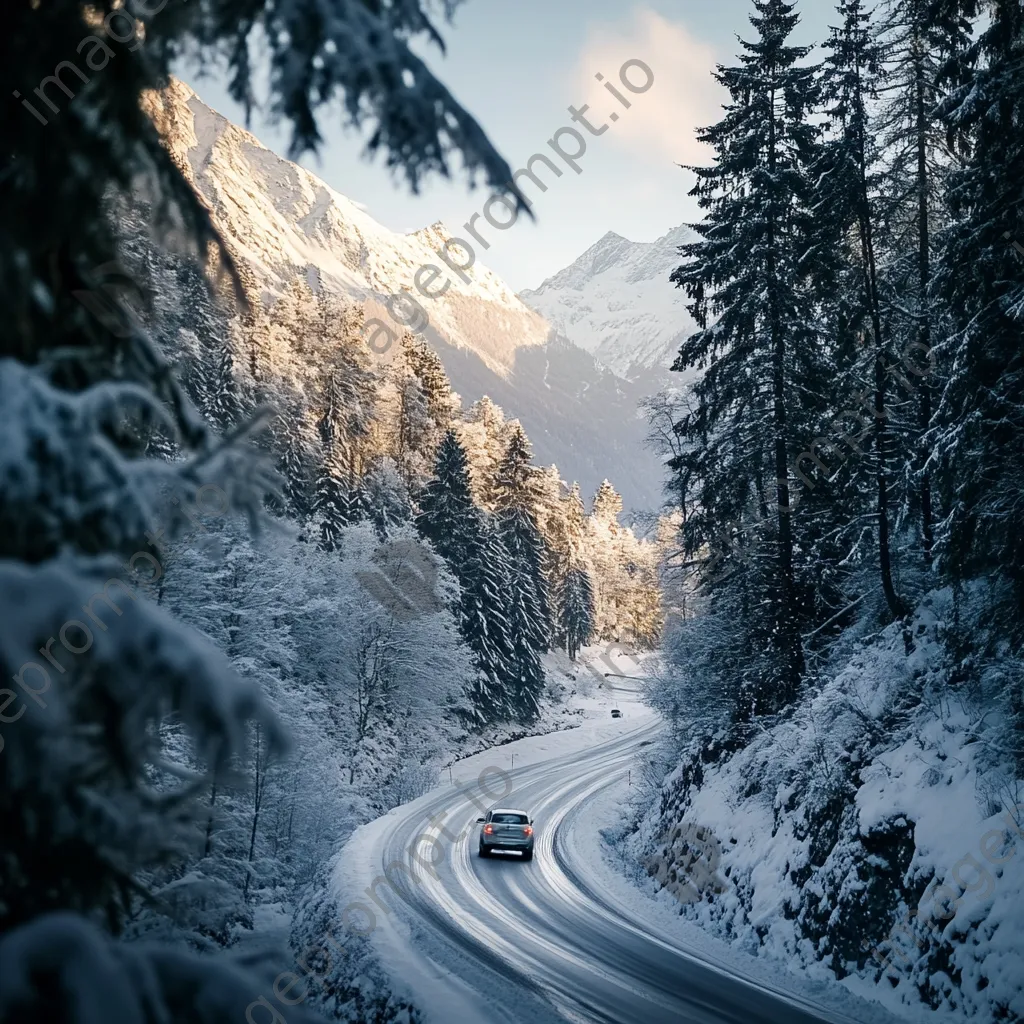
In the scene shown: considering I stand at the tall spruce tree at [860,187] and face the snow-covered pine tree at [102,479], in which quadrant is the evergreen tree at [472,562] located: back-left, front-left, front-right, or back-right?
back-right

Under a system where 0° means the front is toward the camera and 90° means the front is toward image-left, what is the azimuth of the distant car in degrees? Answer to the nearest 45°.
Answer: approximately 180°

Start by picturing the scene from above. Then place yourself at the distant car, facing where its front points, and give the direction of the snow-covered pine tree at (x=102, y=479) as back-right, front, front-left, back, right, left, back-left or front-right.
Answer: back

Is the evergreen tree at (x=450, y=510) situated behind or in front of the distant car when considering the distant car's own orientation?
in front

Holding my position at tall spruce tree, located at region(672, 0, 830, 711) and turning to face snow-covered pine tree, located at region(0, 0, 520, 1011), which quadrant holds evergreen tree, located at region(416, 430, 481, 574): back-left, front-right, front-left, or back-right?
back-right
